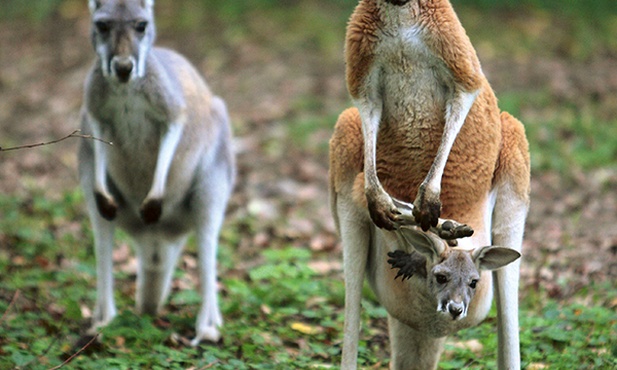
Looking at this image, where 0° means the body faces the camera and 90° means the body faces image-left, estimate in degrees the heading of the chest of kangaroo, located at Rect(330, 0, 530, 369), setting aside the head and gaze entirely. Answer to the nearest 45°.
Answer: approximately 0°

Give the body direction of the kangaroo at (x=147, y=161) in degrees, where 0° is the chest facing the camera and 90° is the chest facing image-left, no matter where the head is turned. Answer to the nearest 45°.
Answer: approximately 0°

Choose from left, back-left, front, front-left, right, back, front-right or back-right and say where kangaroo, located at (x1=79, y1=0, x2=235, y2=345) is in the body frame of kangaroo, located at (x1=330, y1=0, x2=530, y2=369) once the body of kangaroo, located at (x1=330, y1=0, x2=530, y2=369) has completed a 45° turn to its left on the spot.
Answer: back
